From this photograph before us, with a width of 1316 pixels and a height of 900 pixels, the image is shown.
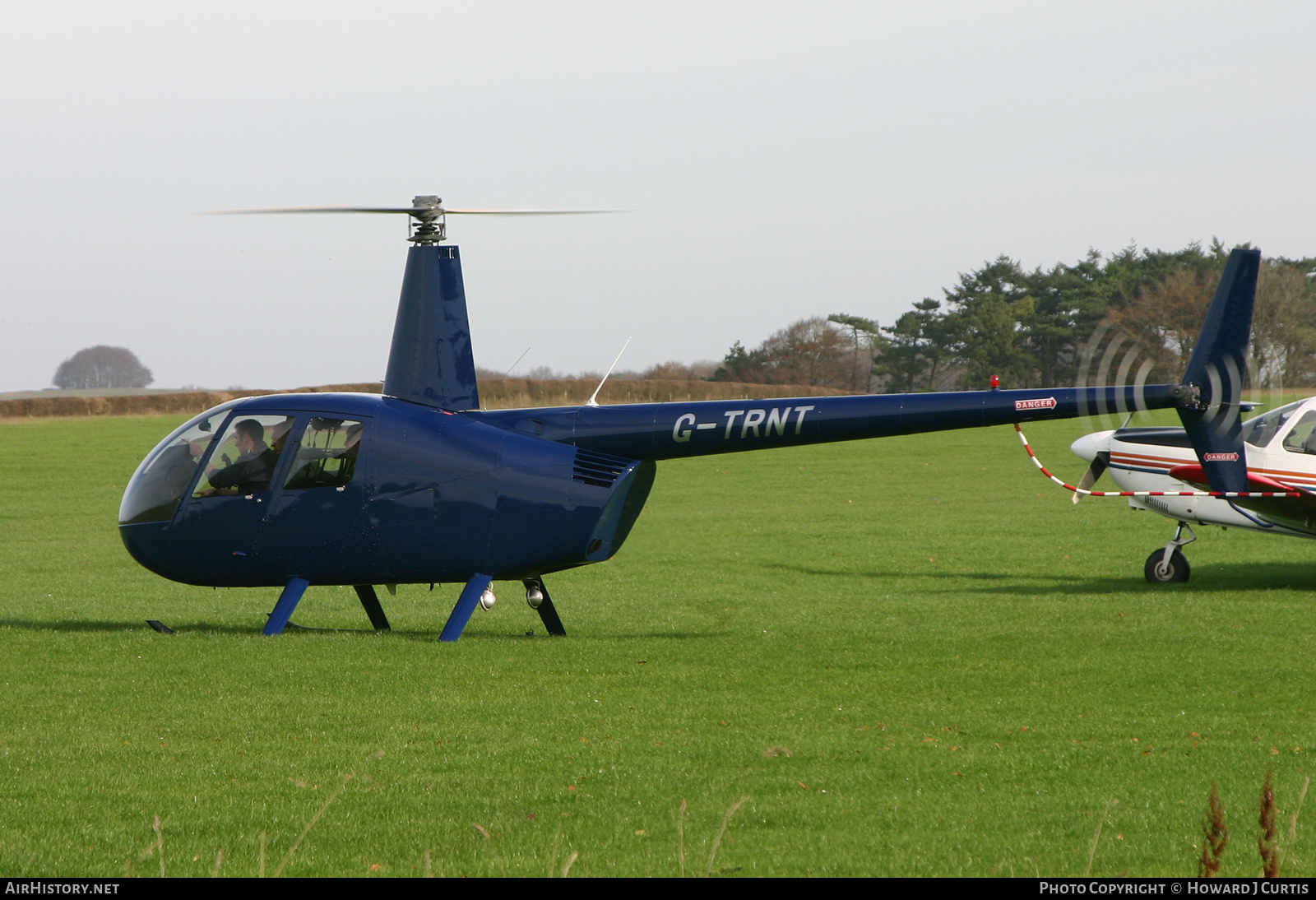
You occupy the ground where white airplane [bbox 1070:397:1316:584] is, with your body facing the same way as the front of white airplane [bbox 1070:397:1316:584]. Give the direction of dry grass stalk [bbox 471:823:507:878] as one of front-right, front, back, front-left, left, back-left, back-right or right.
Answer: left

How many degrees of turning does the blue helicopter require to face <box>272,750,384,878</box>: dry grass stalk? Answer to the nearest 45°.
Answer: approximately 90° to its left

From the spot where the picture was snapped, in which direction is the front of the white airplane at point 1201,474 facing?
facing to the left of the viewer

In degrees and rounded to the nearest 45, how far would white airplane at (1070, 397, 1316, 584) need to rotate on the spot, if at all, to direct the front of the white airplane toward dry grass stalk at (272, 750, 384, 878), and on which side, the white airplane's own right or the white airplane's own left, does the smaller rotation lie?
approximately 90° to the white airplane's own left

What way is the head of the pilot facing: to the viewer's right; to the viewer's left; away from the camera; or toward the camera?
to the viewer's left

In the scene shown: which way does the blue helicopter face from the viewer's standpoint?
to the viewer's left

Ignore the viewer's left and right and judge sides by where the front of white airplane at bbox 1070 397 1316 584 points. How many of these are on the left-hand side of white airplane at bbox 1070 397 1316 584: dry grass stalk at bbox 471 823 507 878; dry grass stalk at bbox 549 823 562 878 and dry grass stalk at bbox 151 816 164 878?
3

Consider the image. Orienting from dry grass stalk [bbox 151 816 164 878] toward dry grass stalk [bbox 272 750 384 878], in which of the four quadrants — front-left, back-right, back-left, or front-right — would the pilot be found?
front-left

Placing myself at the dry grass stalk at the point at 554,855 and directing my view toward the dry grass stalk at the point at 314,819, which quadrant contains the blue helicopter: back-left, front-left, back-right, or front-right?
front-right

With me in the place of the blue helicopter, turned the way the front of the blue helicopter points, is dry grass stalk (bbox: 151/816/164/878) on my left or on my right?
on my left

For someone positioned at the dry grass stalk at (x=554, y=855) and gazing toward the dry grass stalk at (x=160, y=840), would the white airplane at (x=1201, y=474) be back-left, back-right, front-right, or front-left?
back-right

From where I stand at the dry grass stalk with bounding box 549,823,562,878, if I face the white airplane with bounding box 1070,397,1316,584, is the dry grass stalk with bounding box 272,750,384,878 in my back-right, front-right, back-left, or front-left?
back-left

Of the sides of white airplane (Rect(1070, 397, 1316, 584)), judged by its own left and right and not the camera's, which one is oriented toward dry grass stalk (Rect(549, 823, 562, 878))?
left

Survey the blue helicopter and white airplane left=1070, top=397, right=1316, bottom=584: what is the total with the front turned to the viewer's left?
2

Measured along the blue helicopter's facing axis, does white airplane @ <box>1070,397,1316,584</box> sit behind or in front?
behind
